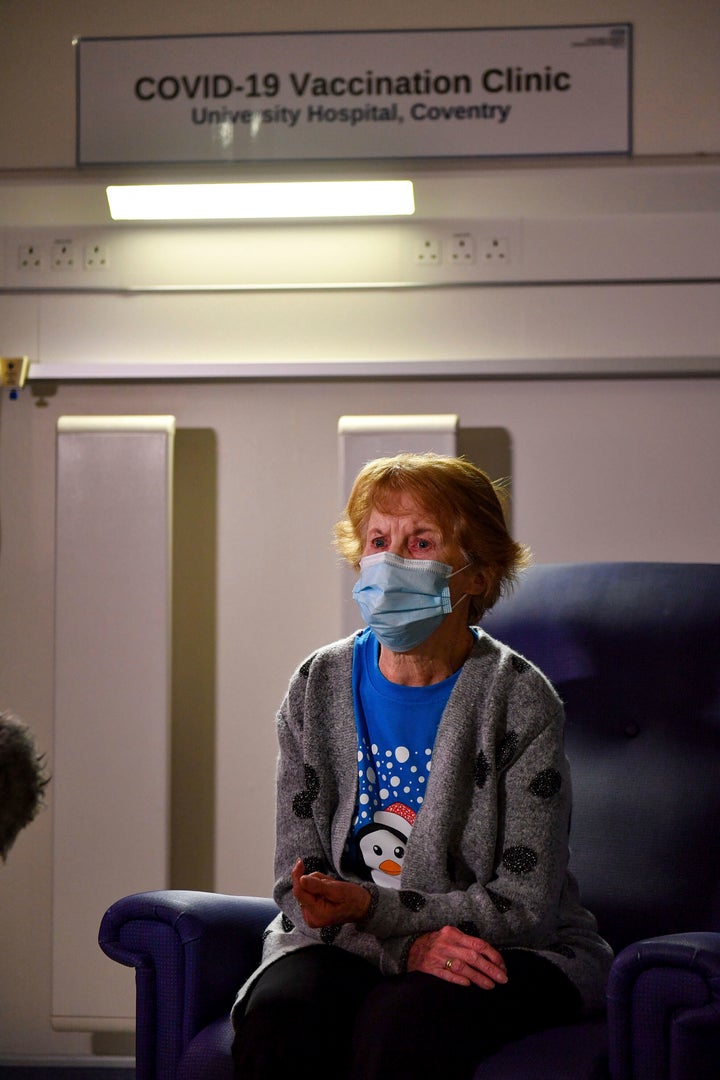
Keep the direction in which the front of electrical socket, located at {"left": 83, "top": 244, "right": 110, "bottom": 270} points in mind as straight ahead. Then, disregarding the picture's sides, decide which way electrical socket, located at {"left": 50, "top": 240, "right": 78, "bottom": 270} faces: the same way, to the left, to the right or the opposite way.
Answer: the same way

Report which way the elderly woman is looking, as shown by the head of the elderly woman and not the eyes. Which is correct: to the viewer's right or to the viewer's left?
to the viewer's left

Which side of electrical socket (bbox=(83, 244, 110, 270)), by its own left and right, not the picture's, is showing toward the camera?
front

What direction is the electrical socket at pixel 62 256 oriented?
toward the camera

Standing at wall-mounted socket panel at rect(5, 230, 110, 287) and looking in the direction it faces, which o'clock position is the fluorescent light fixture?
The fluorescent light fixture is roughly at 10 o'clock from the wall-mounted socket panel.

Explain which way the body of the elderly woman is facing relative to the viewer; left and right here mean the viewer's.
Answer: facing the viewer and to the left of the viewer

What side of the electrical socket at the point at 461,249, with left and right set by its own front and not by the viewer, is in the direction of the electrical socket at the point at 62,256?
right

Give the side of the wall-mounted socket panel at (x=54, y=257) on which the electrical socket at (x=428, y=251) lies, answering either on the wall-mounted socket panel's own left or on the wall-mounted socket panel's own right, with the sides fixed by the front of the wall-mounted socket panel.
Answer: on the wall-mounted socket panel's own left

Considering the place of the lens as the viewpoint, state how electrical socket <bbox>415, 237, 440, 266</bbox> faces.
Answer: facing the viewer

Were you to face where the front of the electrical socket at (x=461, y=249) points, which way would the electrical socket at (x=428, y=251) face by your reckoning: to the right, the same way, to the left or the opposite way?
the same way

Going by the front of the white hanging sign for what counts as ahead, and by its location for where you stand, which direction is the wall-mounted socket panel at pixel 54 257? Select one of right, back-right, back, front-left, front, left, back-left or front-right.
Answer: right

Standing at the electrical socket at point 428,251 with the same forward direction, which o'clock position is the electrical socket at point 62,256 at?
the electrical socket at point 62,256 is roughly at 3 o'clock from the electrical socket at point 428,251.
